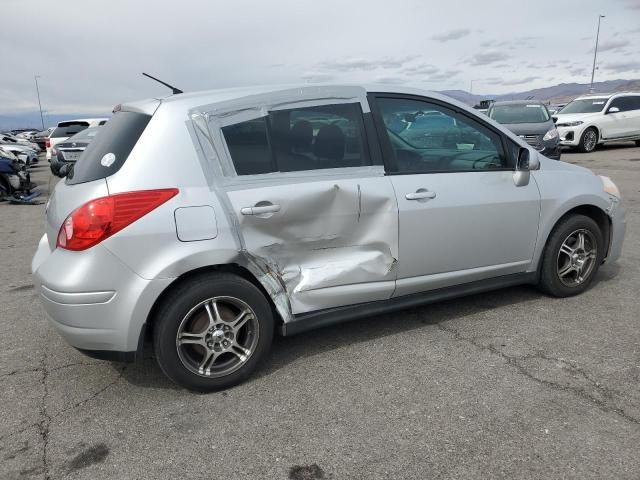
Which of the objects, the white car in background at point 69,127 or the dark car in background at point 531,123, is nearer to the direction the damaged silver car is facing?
the dark car in background

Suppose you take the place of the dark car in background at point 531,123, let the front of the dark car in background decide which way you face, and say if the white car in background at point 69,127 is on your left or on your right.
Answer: on your right

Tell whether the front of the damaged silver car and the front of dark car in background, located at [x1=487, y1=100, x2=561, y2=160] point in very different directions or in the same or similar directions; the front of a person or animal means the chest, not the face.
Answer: very different directions

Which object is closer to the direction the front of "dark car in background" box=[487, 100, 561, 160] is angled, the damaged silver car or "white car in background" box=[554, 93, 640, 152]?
the damaged silver car

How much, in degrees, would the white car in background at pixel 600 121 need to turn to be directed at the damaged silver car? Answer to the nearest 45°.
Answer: approximately 45° to its left

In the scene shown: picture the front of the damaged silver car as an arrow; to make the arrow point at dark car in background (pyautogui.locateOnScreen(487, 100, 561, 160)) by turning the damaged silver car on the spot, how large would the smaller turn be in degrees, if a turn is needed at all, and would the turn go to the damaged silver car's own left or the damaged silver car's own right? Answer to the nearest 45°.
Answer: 0° — it already faces it

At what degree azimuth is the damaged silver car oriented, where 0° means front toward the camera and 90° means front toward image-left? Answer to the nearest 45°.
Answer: approximately 225°

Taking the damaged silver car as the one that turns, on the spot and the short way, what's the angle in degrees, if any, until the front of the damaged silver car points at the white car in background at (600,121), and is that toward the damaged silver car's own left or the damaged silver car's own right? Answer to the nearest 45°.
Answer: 0° — it already faces it

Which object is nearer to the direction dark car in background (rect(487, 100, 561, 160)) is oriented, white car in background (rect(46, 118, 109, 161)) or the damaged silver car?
the damaged silver car

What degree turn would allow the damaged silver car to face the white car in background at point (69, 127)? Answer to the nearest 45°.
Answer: approximately 90° to its left

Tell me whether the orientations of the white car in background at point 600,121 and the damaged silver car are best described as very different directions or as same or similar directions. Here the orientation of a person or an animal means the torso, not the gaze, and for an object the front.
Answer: very different directions

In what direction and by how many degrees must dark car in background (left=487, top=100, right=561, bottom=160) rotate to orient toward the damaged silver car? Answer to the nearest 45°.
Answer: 0° — it already faces it

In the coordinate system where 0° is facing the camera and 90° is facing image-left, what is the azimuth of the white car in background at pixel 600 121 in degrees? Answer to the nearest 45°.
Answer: approximately 45°

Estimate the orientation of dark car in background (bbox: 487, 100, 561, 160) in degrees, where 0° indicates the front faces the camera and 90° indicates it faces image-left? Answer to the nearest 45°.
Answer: approximately 0°

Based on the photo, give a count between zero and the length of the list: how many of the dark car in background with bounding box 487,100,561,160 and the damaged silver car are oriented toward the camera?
1
